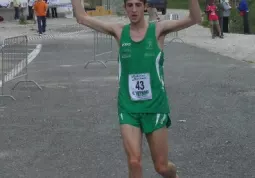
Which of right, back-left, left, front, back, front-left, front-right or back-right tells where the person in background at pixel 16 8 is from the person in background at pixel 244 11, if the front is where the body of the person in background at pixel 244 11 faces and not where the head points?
front-right

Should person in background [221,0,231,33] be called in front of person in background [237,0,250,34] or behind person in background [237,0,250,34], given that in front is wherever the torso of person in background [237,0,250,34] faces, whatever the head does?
in front

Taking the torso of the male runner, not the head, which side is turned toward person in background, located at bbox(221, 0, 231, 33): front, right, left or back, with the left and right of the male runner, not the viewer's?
back

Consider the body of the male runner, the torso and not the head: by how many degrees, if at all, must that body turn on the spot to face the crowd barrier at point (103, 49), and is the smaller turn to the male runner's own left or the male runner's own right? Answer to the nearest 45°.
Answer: approximately 180°

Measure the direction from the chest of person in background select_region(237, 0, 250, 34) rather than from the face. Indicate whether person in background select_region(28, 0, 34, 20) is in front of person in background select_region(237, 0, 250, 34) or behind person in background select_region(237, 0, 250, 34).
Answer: in front

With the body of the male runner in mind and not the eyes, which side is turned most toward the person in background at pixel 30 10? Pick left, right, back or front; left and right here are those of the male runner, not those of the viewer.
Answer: back
